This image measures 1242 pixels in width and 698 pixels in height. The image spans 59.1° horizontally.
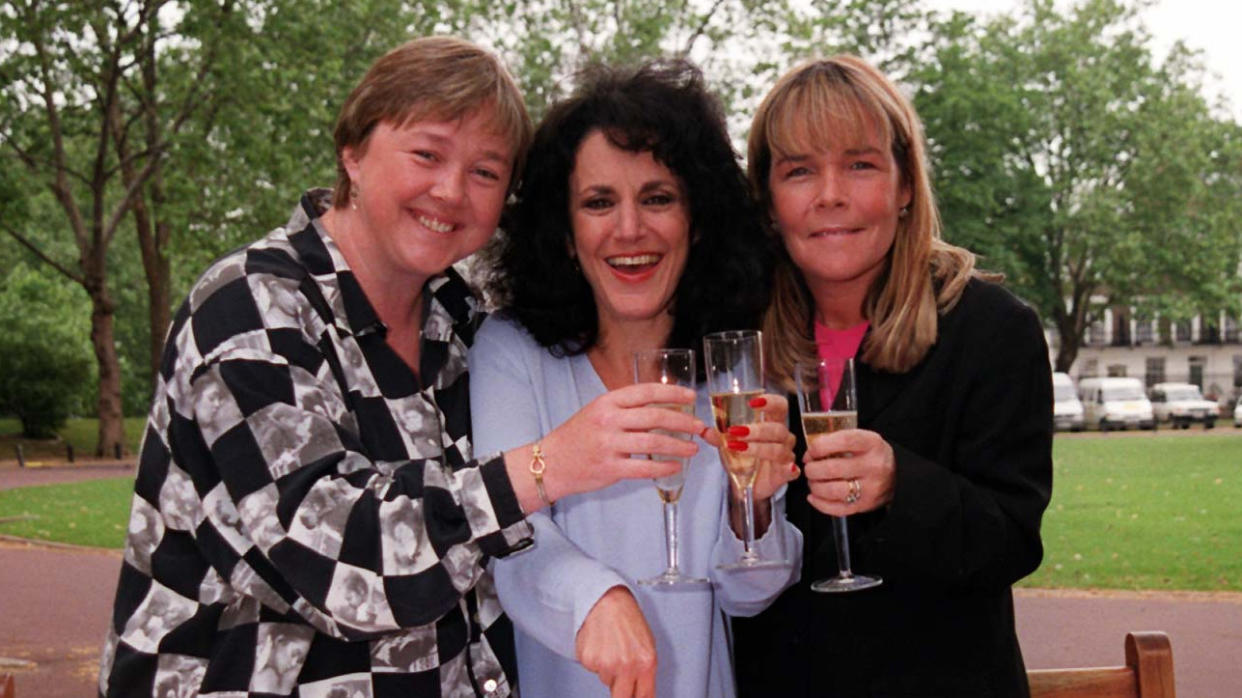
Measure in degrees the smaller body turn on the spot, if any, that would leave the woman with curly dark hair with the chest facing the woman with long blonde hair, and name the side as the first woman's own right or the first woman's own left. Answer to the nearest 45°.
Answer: approximately 90° to the first woman's own left

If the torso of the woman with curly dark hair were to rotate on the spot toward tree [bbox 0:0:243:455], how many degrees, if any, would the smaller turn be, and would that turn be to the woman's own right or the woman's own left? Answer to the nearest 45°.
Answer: approximately 135° to the woman's own right

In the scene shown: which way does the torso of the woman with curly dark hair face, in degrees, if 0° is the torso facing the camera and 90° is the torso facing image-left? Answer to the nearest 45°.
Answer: approximately 0°

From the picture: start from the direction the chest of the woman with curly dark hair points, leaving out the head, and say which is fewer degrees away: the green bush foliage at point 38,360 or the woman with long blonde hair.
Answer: the woman with long blonde hair

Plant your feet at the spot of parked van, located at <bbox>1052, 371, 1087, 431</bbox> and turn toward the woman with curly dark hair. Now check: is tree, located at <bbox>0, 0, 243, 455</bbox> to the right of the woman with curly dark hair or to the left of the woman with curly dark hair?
right

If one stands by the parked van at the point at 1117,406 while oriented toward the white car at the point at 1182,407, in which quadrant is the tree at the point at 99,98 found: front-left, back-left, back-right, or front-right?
back-right

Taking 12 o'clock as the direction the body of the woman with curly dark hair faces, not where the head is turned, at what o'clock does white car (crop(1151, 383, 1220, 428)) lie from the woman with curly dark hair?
The white car is roughly at 7 o'clock from the woman with curly dark hair.
